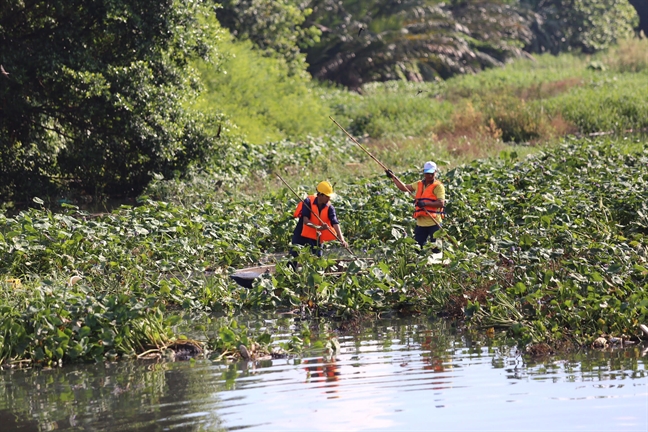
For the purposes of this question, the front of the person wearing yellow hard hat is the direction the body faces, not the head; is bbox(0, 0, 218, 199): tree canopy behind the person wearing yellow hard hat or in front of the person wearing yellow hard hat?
behind

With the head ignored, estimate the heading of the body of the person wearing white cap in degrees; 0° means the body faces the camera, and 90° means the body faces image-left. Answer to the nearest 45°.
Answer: approximately 45°

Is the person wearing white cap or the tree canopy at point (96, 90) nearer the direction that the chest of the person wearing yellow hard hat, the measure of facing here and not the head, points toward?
the person wearing white cap

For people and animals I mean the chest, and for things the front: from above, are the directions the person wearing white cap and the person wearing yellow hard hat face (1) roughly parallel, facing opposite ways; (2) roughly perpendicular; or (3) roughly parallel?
roughly perpendicular

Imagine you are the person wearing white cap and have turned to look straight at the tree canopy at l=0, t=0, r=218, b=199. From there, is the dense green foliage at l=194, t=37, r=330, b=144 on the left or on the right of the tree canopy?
right

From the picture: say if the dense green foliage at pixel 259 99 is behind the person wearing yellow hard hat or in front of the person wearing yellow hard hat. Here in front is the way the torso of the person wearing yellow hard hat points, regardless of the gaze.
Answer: behind

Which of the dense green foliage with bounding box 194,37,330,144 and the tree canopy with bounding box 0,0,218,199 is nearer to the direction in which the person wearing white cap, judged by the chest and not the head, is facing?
the tree canopy

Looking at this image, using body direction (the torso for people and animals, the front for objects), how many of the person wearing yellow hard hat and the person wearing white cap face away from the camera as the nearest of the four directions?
0
